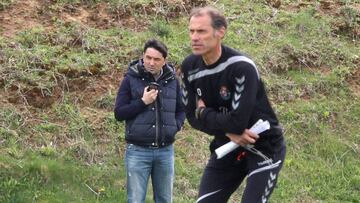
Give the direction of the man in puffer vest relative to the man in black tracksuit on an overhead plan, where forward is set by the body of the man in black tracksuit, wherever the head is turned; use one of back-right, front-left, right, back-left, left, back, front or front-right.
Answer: right

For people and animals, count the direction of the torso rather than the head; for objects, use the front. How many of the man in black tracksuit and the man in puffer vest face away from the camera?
0

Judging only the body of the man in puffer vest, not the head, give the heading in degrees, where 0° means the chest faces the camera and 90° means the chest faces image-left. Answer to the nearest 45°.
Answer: approximately 0°

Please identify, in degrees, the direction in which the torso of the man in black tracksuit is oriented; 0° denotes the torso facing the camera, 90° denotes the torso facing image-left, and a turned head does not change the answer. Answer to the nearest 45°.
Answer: approximately 45°

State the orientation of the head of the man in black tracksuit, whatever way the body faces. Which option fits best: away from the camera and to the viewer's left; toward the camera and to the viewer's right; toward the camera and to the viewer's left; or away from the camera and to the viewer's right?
toward the camera and to the viewer's left
